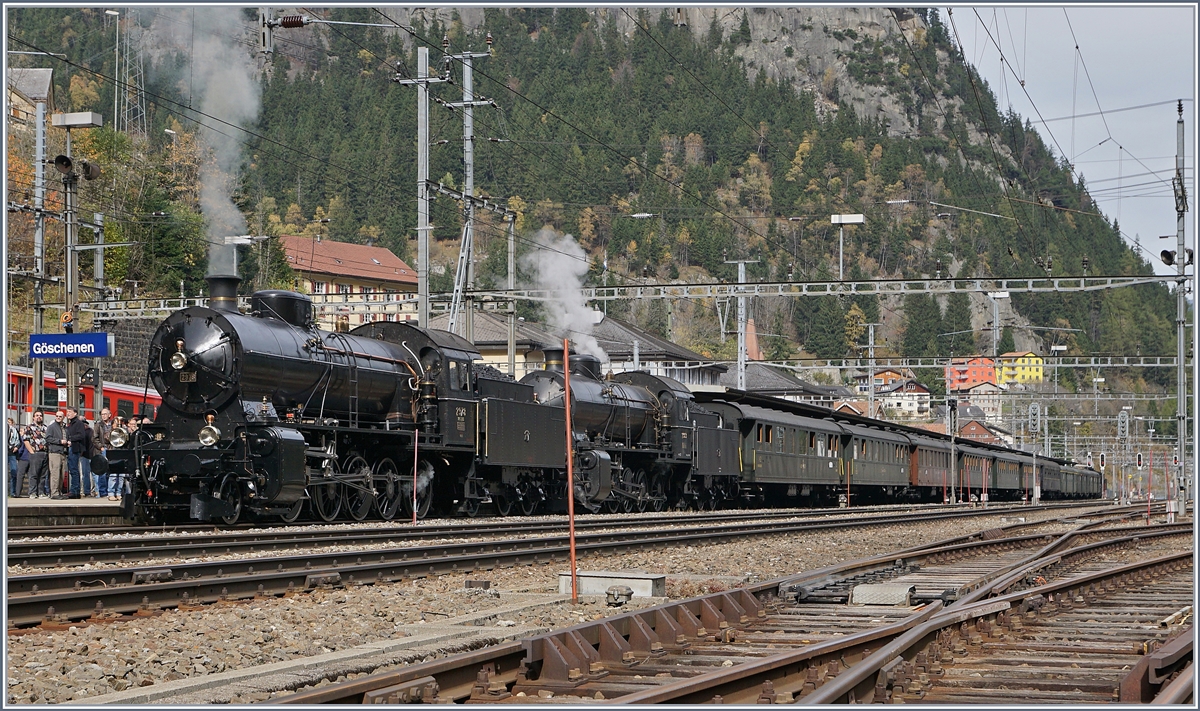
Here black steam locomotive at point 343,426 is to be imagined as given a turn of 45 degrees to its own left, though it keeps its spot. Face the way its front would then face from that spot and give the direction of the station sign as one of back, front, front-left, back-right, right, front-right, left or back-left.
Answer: right

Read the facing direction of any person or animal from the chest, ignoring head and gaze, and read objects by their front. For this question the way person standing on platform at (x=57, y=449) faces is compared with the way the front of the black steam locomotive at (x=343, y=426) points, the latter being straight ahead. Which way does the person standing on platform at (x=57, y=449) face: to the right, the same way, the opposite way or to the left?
to the left

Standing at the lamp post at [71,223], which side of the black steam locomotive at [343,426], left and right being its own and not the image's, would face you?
right

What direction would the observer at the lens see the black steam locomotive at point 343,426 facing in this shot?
facing the viewer and to the left of the viewer

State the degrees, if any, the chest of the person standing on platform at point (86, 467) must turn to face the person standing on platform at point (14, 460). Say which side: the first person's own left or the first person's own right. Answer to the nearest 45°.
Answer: approximately 135° to the first person's own right

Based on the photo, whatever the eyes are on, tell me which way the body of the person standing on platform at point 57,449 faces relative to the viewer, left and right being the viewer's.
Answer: facing the viewer and to the right of the viewer

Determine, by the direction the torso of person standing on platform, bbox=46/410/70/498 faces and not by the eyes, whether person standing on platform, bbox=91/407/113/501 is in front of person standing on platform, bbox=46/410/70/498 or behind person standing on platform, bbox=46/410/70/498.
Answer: in front
